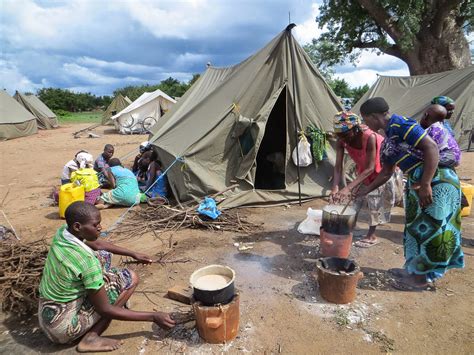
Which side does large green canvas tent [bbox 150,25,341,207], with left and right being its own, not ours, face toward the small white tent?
back

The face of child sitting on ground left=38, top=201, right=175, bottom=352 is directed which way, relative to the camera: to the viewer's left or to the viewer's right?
to the viewer's right

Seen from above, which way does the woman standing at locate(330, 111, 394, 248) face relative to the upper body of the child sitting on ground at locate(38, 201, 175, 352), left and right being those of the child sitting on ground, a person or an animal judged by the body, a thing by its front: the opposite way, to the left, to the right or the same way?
the opposite way

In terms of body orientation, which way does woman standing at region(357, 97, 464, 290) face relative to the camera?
to the viewer's left

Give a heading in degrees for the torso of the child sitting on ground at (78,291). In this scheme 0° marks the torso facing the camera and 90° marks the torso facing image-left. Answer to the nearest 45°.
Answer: approximately 270°

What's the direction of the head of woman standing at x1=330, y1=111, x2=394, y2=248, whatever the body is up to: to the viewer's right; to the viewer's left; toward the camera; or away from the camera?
to the viewer's left

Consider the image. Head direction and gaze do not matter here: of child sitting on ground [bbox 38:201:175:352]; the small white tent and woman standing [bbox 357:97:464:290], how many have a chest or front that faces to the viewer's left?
1

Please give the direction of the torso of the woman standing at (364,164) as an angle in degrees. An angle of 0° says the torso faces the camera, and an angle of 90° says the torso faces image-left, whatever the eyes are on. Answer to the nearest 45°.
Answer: approximately 45°

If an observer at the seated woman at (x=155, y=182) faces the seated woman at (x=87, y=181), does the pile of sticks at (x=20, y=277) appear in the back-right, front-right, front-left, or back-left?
front-left

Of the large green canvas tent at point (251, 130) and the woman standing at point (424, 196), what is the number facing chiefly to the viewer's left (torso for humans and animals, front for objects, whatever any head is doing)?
1

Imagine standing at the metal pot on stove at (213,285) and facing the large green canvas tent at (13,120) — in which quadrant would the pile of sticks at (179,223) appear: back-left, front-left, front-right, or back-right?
front-right

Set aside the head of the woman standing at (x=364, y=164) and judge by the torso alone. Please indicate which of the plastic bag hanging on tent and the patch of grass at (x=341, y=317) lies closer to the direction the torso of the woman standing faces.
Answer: the patch of grass

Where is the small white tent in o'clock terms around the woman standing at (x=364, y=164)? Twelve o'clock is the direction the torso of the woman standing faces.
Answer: The small white tent is roughly at 3 o'clock from the woman standing.

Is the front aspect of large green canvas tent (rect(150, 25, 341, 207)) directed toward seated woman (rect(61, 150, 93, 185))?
no

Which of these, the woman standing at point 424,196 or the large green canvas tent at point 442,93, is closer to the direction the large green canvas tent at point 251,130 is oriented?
the woman standing
